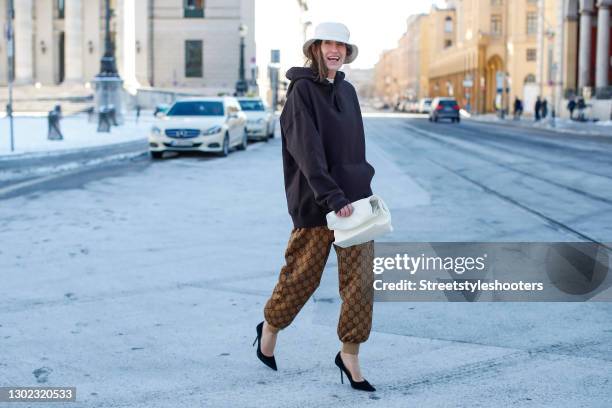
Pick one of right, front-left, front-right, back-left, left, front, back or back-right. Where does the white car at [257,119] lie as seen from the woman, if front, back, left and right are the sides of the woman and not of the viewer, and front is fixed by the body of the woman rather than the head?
back-left

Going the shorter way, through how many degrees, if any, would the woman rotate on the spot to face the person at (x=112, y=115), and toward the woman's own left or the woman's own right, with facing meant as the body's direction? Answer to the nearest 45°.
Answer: approximately 135° to the woman's own left

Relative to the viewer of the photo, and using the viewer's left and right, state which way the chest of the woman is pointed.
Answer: facing the viewer and to the right of the viewer

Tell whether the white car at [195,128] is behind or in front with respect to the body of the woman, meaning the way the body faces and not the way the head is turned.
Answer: behind

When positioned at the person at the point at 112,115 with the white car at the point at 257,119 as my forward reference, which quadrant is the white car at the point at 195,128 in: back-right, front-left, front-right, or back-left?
front-right

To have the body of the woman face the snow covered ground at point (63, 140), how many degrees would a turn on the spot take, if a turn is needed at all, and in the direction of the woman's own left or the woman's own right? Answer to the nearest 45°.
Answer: approximately 135° to the woman's own left
